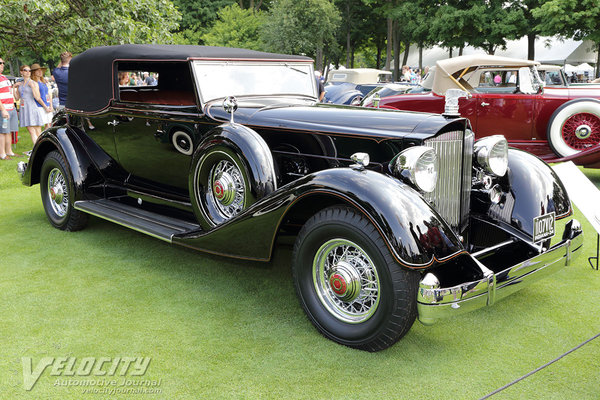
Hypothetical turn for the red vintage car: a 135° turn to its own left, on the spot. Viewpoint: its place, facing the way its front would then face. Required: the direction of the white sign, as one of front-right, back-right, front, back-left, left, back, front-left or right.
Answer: back-left

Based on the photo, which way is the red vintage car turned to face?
to the viewer's right

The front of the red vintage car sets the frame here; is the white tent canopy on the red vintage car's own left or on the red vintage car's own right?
on the red vintage car's own left

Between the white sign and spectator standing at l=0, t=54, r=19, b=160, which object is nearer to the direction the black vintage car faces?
the white sign

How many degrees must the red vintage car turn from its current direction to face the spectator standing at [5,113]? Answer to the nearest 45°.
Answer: approximately 180°

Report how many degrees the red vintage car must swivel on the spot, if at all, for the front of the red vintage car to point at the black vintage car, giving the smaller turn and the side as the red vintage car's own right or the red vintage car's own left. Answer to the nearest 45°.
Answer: approximately 90° to the red vintage car's own right

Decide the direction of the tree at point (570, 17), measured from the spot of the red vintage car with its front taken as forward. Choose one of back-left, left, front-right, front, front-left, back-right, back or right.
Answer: left

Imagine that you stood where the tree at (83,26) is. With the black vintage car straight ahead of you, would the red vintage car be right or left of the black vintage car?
left

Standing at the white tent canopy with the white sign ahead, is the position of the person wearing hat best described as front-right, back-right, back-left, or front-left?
front-right

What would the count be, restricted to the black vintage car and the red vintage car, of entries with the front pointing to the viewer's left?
0

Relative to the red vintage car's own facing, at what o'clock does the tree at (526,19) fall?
The tree is roughly at 9 o'clock from the red vintage car.

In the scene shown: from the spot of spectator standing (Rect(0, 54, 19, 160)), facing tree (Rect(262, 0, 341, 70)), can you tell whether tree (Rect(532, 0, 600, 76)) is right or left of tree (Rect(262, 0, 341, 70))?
right

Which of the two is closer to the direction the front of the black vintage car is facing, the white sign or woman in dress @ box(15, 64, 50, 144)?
the white sign
